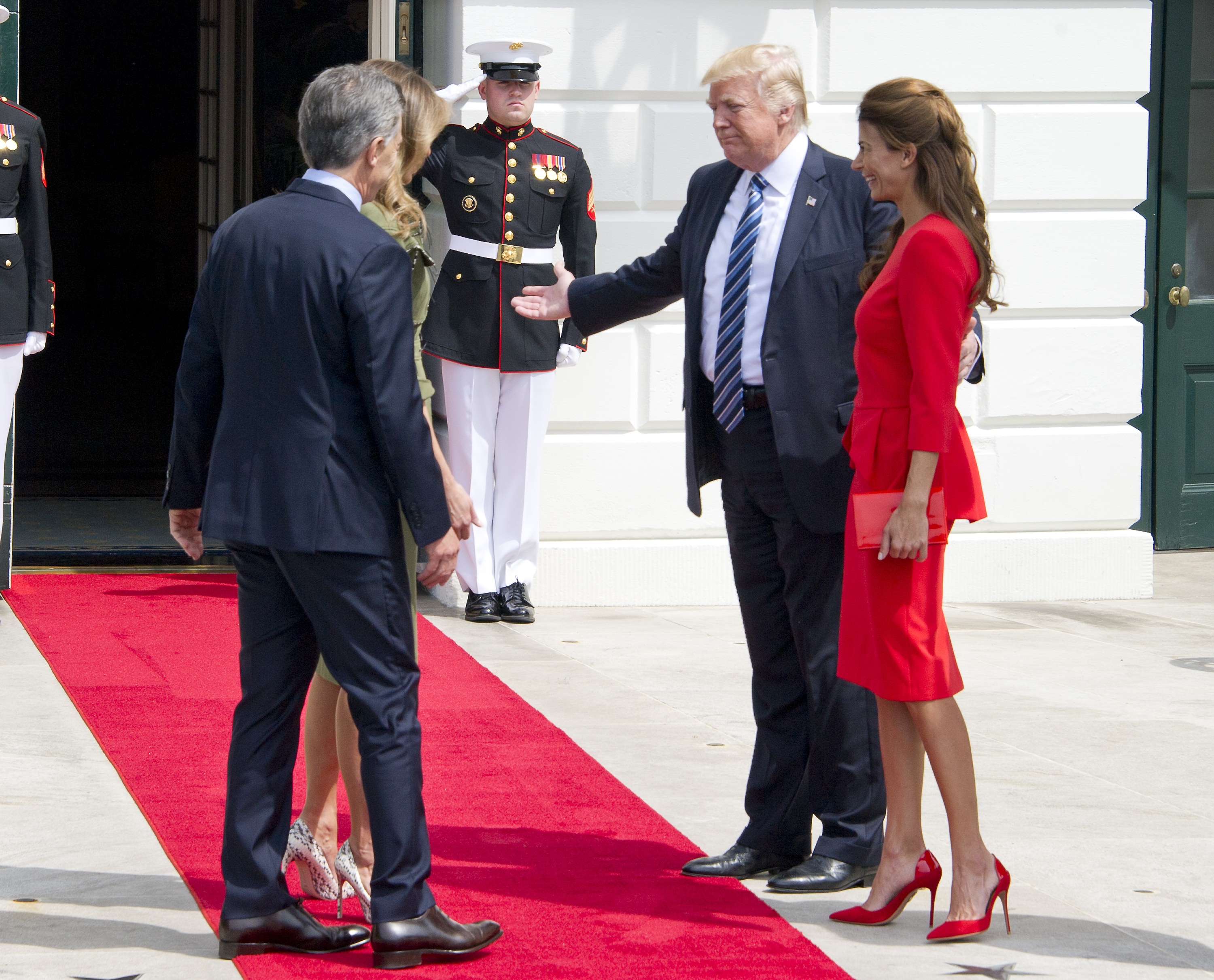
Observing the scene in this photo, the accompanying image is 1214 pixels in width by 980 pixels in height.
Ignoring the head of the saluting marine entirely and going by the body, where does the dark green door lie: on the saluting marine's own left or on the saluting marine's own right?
on the saluting marine's own left

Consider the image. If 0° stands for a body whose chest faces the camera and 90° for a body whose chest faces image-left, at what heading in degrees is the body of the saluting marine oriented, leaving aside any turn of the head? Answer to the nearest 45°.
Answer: approximately 0°
